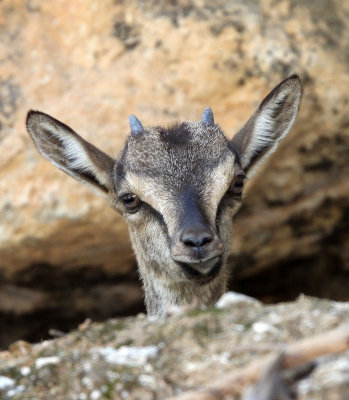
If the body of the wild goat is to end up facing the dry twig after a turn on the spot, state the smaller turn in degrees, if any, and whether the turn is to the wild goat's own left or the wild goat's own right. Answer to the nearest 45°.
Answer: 0° — it already faces it

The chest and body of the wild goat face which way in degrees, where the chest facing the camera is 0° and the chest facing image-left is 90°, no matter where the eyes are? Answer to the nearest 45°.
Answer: approximately 0°
